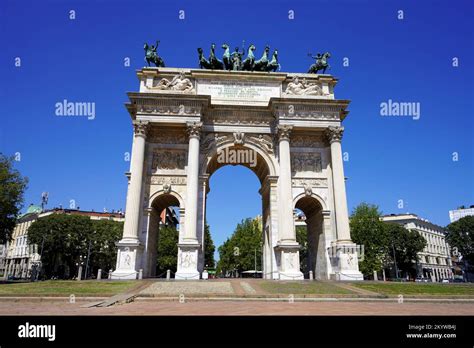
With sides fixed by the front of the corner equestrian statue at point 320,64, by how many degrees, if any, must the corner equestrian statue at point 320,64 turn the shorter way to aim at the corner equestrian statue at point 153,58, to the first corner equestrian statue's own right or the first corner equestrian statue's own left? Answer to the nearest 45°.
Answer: approximately 135° to the first corner equestrian statue's own right

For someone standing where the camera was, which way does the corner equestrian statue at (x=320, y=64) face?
facing the viewer and to the right of the viewer

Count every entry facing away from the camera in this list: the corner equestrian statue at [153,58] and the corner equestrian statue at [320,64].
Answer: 0

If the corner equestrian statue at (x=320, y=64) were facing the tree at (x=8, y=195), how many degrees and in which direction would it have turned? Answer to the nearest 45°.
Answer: approximately 135° to its right

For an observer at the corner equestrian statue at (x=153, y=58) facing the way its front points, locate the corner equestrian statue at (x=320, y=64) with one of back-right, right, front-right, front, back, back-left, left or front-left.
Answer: back-left

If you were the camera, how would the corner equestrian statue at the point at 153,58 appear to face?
facing the viewer and to the left of the viewer
